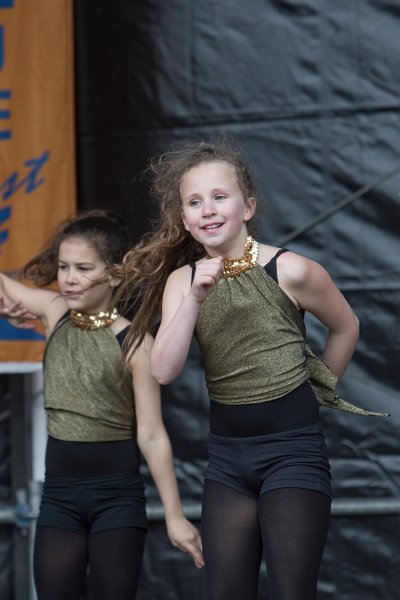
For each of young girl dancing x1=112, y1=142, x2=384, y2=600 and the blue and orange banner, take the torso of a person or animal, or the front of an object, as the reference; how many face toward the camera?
2

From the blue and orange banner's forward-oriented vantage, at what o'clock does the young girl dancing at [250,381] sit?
The young girl dancing is roughly at 11 o'clock from the blue and orange banner.

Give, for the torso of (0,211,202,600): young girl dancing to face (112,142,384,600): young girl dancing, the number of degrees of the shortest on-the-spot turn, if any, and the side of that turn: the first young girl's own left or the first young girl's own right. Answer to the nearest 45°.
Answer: approximately 45° to the first young girl's own left

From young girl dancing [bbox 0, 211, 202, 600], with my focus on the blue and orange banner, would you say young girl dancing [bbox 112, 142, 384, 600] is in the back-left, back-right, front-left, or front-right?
back-right

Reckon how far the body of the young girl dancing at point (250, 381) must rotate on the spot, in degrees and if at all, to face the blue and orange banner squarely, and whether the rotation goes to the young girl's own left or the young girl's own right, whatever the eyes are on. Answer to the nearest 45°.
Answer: approximately 135° to the young girl's own right

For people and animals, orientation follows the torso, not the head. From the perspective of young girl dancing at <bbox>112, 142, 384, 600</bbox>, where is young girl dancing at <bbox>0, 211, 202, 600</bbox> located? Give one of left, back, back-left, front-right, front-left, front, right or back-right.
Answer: back-right

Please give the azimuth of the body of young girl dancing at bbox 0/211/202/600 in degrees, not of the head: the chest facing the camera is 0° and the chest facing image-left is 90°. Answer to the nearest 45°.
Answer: approximately 0°
